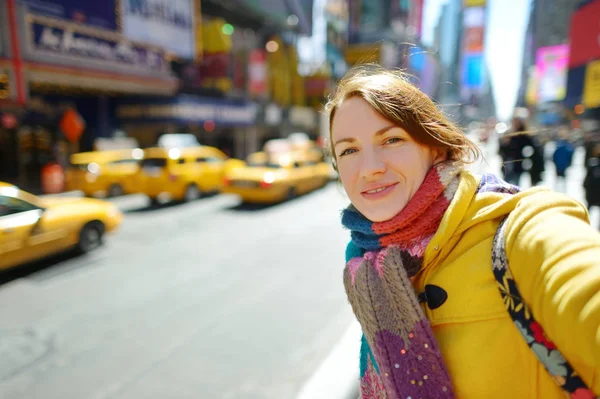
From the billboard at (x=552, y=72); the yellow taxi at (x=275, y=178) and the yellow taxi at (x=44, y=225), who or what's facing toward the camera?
the billboard

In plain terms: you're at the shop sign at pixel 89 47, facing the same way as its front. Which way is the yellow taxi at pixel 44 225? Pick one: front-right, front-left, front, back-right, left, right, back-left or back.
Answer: front-right

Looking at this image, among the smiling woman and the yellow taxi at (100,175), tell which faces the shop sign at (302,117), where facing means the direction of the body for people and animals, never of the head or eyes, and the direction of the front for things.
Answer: the yellow taxi

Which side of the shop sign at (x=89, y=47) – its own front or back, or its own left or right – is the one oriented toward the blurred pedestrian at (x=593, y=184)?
front

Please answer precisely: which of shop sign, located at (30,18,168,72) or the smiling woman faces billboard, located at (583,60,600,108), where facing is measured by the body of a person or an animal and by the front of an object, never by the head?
the shop sign

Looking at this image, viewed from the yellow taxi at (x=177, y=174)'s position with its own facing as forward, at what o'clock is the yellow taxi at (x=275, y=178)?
the yellow taxi at (x=275, y=178) is roughly at 2 o'clock from the yellow taxi at (x=177, y=174).

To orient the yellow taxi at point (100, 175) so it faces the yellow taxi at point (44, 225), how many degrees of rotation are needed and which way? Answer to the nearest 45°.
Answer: approximately 135° to its right

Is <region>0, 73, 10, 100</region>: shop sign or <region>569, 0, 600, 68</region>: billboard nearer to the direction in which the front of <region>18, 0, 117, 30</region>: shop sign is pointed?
the billboard

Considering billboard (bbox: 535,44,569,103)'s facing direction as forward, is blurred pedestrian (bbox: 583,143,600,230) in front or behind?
in front

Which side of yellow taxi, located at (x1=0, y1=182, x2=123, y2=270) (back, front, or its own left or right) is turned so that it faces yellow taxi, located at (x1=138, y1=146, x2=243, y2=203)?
front

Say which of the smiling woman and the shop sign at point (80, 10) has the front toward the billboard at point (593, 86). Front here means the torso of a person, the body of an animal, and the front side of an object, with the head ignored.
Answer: the shop sign

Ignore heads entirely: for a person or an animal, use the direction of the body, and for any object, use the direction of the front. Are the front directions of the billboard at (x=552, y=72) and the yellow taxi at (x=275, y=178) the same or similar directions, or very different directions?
very different directions
